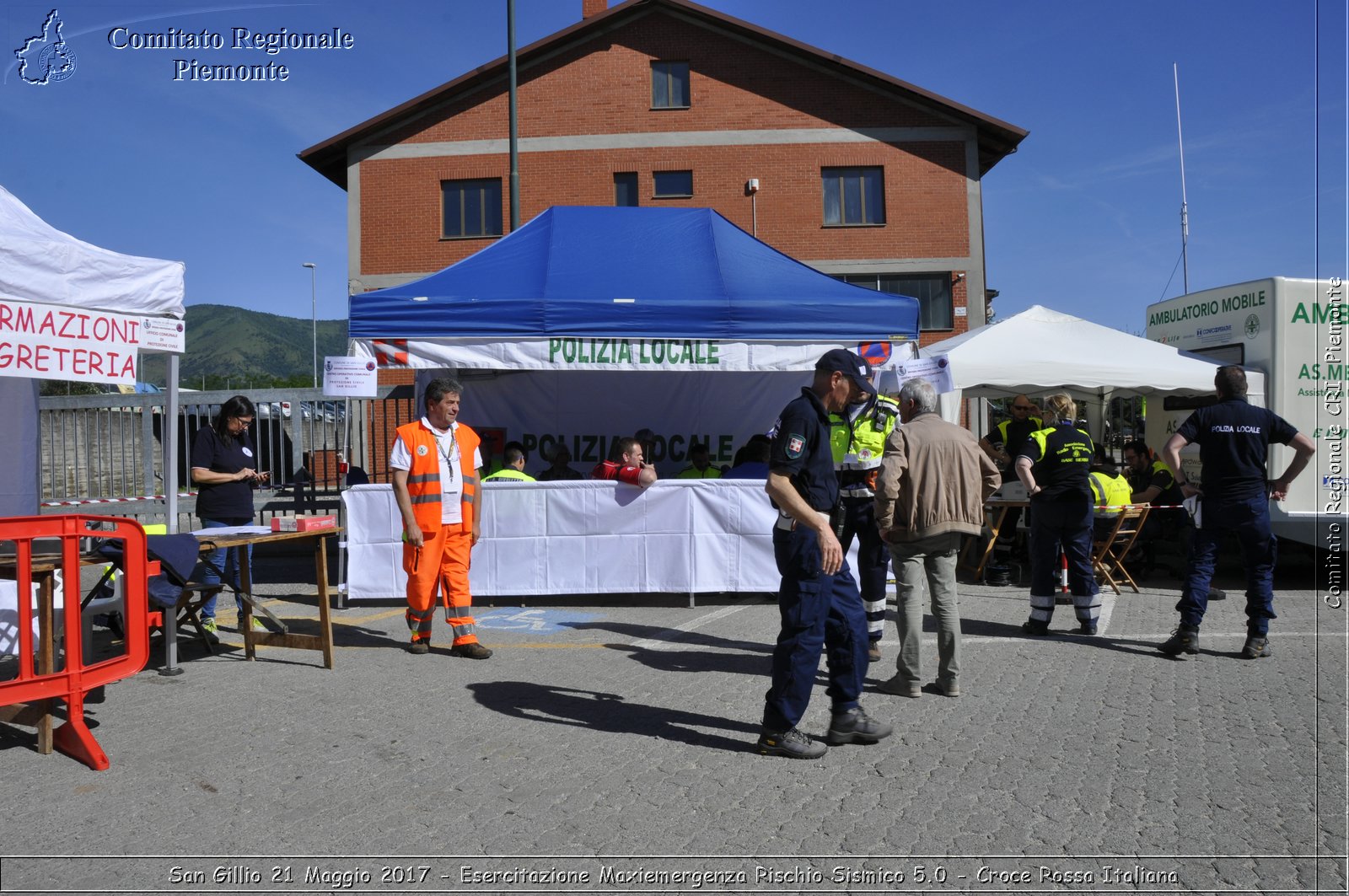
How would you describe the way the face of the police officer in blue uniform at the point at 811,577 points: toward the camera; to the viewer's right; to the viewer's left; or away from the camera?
to the viewer's right

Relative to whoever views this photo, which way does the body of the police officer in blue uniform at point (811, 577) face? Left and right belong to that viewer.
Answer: facing to the right of the viewer

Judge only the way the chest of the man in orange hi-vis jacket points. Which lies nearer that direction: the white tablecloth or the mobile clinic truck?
the mobile clinic truck

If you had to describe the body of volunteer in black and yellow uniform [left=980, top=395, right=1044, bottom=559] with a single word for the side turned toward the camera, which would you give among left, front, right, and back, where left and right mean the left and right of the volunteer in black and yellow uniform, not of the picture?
front

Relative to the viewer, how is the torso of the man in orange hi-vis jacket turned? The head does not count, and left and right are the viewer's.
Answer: facing the viewer and to the right of the viewer

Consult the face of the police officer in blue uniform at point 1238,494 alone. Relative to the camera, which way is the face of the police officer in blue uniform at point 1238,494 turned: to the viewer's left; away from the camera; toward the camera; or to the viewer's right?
away from the camera

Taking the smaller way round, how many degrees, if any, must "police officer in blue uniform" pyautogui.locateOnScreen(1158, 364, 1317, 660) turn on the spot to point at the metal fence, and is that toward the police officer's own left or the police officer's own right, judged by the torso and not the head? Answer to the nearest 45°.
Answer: approximately 90° to the police officer's own left

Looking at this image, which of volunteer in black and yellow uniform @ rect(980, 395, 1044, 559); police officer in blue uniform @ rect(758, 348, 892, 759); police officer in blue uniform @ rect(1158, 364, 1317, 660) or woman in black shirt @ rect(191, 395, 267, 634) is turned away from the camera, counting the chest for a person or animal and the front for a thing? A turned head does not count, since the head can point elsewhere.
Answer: police officer in blue uniform @ rect(1158, 364, 1317, 660)

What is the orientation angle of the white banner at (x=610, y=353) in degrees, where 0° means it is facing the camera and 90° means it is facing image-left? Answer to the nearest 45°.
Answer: approximately 0°

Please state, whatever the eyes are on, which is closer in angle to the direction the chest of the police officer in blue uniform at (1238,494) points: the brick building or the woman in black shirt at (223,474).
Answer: the brick building

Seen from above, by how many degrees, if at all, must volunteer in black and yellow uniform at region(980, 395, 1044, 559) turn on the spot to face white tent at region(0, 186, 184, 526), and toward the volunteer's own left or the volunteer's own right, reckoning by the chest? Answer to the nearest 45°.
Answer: approximately 45° to the volunteer's own right

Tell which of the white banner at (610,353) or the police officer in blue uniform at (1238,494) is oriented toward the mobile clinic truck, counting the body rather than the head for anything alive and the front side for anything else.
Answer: the police officer in blue uniform

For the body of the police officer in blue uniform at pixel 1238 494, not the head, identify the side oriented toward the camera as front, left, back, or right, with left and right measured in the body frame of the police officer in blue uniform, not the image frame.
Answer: back

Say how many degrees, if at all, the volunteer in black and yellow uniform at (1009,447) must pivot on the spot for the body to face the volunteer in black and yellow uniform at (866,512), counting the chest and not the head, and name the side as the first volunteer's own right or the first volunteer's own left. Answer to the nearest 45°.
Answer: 0° — they already face them

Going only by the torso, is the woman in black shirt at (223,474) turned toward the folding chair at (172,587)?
no
